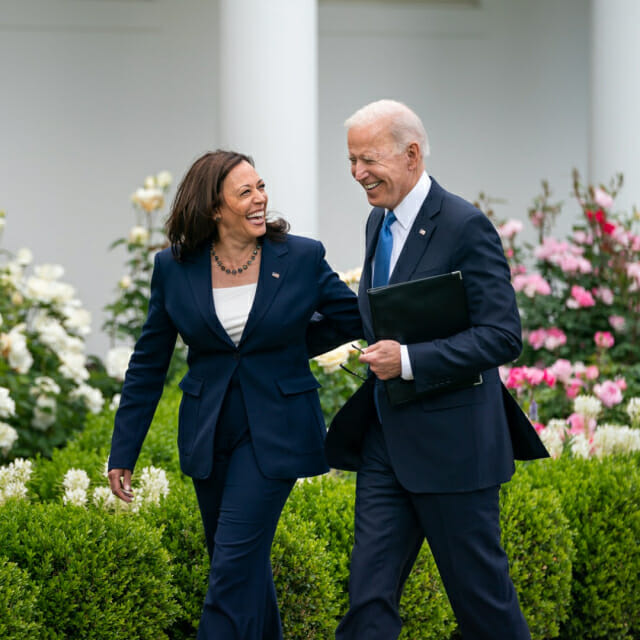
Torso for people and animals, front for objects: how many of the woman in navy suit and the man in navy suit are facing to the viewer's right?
0

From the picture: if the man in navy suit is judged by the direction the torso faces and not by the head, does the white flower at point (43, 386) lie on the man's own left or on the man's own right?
on the man's own right

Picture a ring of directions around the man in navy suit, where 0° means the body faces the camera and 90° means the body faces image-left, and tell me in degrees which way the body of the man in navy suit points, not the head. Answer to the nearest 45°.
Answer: approximately 45°

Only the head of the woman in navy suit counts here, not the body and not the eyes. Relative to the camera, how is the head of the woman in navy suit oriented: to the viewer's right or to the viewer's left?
to the viewer's right

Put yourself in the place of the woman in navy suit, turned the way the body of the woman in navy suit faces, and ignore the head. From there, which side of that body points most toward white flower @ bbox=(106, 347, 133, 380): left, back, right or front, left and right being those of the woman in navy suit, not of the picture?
back

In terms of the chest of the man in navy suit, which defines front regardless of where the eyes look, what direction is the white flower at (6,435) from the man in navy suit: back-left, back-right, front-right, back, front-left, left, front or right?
right

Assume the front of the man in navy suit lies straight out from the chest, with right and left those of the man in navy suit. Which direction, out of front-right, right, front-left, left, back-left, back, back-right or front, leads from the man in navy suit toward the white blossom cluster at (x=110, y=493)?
right

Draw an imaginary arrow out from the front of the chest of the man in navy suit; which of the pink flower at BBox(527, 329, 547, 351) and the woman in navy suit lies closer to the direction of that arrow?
the woman in navy suit

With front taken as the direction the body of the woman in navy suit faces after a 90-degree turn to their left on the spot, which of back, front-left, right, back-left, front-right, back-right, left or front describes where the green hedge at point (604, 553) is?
front-left

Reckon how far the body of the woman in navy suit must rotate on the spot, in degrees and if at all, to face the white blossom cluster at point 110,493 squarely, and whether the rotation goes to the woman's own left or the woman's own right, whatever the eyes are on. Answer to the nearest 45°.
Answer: approximately 135° to the woman's own right

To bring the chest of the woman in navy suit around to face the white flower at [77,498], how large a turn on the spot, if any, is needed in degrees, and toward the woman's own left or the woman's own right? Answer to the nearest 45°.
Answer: approximately 135° to the woman's own right

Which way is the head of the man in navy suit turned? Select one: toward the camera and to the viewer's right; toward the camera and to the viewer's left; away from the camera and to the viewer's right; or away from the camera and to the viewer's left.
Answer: toward the camera and to the viewer's left

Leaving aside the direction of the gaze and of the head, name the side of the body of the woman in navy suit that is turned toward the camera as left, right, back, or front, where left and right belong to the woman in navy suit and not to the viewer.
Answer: front
